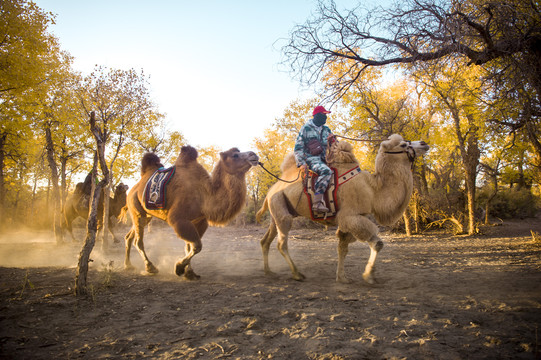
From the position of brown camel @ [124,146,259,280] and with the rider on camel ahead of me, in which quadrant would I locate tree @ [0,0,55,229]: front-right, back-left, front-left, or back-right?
back-left

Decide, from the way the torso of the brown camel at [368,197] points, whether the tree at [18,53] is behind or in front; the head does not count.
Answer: behind

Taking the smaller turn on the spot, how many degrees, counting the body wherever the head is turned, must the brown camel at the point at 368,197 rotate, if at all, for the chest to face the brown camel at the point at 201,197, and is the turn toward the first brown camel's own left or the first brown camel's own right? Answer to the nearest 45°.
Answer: approximately 180°

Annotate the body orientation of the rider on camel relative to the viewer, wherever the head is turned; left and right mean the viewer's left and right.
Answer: facing the viewer and to the right of the viewer

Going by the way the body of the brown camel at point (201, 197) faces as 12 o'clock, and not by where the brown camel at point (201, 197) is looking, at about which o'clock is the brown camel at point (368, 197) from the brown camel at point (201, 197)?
the brown camel at point (368, 197) is roughly at 1 o'clock from the brown camel at point (201, 197).

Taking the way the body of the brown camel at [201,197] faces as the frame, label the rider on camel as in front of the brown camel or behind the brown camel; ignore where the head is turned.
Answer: in front

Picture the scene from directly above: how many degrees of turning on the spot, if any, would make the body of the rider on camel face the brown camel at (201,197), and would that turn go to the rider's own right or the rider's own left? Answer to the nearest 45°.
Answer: approximately 135° to the rider's own right

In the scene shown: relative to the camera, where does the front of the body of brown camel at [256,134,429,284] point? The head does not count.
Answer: to the viewer's right

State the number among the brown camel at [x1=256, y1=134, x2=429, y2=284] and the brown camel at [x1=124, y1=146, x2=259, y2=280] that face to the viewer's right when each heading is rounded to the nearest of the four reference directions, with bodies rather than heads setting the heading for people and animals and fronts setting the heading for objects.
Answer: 2

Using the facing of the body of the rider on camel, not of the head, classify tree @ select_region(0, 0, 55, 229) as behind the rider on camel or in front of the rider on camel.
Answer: behind

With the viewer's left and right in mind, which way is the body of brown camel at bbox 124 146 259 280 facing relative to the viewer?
facing to the right of the viewer
